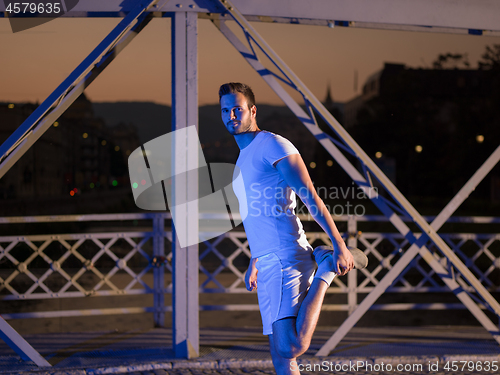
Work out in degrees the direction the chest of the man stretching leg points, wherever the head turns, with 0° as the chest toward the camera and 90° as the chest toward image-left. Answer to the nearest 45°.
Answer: approximately 45°
